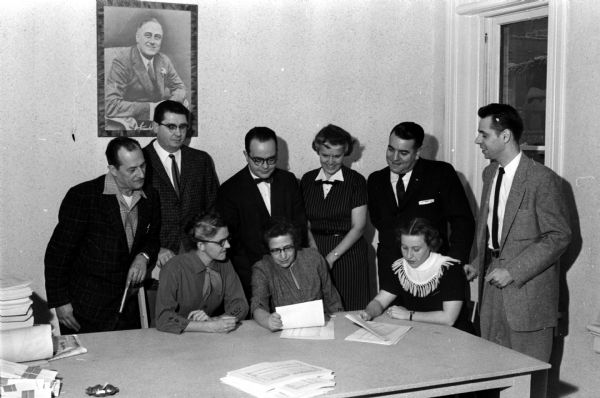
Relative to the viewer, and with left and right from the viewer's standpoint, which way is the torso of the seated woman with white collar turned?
facing the viewer and to the left of the viewer

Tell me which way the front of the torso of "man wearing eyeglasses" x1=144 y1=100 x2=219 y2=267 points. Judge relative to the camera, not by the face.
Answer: toward the camera

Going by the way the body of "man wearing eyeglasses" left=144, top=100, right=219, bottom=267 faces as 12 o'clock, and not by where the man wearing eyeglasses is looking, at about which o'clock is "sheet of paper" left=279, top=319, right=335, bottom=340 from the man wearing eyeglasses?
The sheet of paper is roughly at 11 o'clock from the man wearing eyeglasses.

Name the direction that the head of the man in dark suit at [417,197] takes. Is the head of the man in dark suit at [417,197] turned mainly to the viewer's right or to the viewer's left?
to the viewer's left

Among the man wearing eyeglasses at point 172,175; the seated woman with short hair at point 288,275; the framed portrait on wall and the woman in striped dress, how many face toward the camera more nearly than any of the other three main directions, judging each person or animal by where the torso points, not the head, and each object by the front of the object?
4

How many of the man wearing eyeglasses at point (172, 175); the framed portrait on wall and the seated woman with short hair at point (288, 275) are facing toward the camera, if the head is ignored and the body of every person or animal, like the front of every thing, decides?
3

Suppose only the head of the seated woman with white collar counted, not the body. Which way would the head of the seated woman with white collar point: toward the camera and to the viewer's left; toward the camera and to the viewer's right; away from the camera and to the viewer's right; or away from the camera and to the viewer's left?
toward the camera and to the viewer's left

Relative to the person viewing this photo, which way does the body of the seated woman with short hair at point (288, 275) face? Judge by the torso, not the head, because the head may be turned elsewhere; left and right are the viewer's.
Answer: facing the viewer
